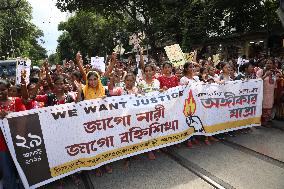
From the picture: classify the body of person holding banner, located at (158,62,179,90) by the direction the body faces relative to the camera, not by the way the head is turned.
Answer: toward the camera

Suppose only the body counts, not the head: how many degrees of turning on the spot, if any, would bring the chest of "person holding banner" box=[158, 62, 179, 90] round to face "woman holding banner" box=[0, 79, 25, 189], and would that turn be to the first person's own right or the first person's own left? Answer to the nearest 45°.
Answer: approximately 45° to the first person's own right

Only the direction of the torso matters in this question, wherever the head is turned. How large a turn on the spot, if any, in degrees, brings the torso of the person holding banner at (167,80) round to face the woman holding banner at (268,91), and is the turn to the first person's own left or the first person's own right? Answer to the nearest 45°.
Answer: approximately 90° to the first person's own left

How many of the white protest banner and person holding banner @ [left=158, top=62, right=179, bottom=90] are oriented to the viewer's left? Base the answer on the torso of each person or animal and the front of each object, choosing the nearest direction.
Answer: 0

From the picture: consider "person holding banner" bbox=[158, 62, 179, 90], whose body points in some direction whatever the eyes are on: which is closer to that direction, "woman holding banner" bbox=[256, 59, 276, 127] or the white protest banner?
the white protest banner

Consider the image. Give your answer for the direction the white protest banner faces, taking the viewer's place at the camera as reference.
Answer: facing the viewer and to the right of the viewer
